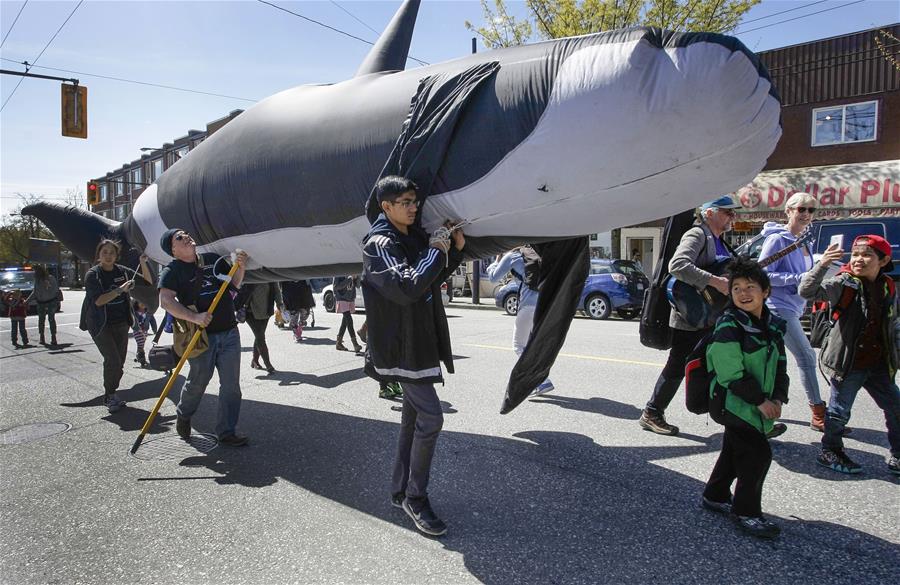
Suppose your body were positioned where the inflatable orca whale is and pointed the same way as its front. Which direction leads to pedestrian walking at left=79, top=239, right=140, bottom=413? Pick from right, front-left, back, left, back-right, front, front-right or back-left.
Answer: back

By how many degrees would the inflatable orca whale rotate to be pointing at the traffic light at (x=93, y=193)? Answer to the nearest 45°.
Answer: approximately 180°

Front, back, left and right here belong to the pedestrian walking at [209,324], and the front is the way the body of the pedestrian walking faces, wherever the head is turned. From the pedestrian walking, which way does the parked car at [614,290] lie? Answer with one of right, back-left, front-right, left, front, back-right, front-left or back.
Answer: left

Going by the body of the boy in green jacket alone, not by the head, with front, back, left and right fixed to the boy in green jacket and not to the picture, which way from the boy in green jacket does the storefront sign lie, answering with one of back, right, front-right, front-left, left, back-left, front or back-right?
back-left

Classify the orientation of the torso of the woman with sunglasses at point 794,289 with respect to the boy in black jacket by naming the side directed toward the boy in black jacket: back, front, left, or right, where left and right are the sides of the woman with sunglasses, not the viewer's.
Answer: right

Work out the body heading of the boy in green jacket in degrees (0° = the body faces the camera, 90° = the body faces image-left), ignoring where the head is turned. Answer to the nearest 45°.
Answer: approximately 315°

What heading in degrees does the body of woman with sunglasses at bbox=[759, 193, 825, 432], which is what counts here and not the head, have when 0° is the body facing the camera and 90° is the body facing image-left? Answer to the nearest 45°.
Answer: approximately 315°

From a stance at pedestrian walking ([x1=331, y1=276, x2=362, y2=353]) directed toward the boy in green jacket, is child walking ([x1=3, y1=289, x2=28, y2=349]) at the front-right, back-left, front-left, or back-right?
back-right

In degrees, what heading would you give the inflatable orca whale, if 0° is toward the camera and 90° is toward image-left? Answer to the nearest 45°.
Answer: approximately 315°

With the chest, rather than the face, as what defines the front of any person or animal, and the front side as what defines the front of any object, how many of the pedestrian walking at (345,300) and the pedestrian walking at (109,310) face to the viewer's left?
0

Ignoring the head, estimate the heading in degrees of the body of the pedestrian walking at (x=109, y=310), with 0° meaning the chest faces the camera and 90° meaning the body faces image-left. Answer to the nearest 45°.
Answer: approximately 315°

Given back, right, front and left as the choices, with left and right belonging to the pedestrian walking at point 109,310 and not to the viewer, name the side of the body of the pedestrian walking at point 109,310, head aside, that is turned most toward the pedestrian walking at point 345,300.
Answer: left
